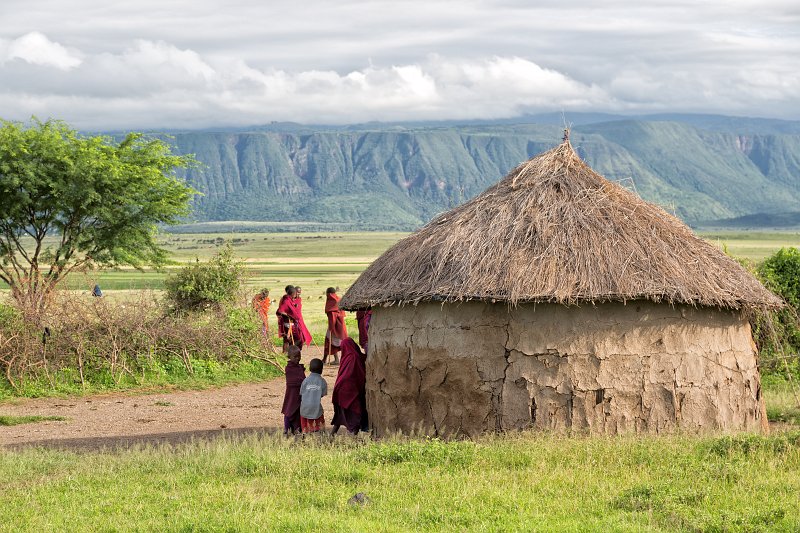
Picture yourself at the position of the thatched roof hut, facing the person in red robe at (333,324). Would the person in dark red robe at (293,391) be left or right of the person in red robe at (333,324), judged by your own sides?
left

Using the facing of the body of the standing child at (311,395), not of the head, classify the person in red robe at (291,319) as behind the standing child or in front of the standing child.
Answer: in front

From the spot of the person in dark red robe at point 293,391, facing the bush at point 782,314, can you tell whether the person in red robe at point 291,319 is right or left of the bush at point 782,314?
left

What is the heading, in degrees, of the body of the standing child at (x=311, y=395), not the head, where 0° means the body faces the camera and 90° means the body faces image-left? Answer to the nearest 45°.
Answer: approximately 180°

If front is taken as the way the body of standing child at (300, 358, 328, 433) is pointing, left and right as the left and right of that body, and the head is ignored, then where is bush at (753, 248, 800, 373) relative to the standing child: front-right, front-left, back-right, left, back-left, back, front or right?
front-right

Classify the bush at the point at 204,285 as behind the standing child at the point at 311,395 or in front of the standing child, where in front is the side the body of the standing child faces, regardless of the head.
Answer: in front

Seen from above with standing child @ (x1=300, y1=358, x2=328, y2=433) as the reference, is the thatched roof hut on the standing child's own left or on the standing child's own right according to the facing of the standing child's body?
on the standing child's own right

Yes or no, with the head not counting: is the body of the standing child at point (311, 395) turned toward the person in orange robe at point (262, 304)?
yes
